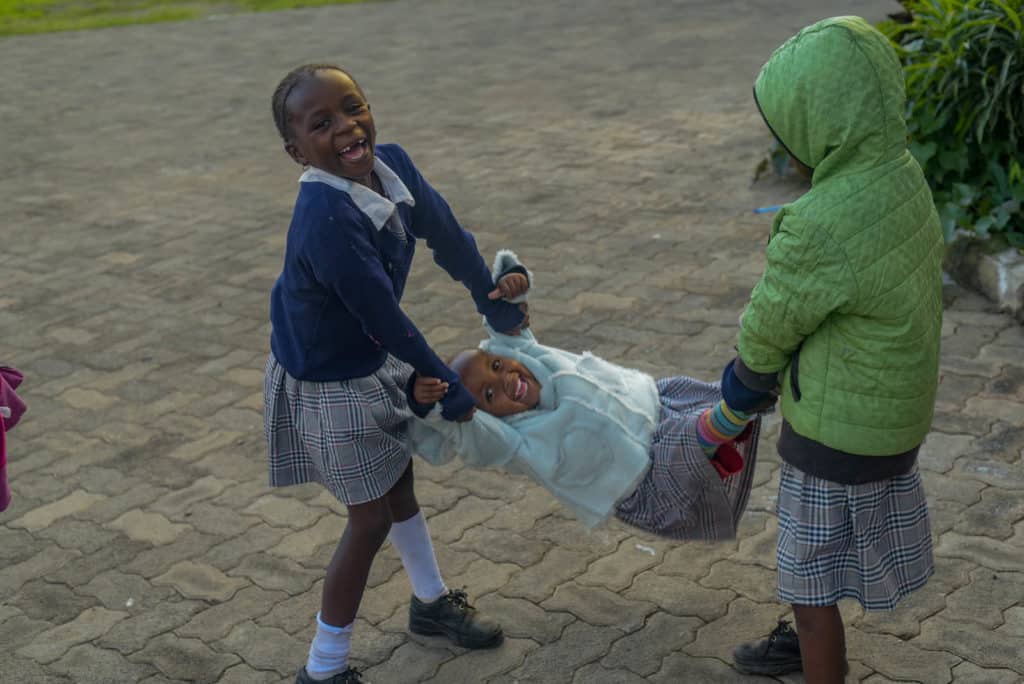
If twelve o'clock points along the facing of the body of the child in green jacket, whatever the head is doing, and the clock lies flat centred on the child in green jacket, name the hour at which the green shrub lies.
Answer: The green shrub is roughly at 2 o'clock from the child in green jacket.

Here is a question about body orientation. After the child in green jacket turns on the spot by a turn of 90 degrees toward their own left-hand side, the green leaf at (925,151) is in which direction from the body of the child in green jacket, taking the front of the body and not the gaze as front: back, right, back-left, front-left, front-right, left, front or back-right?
back-right

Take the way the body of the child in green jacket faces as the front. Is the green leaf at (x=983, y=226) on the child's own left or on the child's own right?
on the child's own right

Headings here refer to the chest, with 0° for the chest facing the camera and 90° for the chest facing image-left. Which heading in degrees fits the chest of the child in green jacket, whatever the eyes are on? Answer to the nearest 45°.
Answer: approximately 135°

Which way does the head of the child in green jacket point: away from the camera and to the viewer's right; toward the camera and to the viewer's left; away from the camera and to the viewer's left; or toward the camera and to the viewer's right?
away from the camera and to the viewer's left
